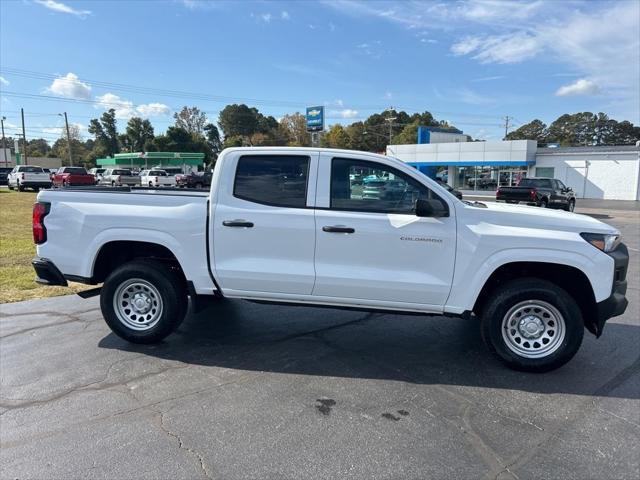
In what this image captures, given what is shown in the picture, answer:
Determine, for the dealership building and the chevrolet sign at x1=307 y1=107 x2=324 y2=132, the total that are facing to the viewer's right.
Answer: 0

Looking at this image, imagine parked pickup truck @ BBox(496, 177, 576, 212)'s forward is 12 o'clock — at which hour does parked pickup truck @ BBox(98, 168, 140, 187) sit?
parked pickup truck @ BBox(98, 168, 140, 187) is roughly at 8 o'clock from parked pickup truck @ BBox(496, 177, 576, 212).

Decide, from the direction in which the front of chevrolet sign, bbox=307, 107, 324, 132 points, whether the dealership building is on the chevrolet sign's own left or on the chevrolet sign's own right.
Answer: on the chevrolet sign's own left

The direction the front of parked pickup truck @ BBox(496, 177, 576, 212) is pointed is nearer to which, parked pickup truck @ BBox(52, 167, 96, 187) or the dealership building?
the dealership building

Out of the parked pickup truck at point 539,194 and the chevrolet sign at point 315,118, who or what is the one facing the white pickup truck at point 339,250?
the chevrolet sign

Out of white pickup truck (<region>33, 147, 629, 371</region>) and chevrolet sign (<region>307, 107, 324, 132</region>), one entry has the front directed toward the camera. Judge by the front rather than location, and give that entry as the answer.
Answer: the chevrolet sign

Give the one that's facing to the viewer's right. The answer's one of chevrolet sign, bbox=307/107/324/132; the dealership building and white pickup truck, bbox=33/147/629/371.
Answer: the white pickup truck

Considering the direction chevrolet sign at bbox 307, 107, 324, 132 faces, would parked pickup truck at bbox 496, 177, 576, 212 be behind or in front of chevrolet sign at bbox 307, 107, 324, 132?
in front

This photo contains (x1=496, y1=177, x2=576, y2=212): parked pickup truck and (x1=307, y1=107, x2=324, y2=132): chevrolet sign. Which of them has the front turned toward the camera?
the chevrolet sign

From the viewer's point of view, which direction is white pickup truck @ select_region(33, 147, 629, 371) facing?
to the viewer's right

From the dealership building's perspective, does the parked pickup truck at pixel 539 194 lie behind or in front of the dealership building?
in front

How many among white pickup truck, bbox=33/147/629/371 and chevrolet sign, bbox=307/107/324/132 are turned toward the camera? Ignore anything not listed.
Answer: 1

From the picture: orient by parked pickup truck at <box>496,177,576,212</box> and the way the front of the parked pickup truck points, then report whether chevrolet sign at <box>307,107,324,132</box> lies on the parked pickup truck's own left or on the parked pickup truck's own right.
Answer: on the parked pickup truck's own left

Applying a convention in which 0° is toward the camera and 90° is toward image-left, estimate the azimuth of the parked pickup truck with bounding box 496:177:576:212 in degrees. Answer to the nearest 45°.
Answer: approximately 225°

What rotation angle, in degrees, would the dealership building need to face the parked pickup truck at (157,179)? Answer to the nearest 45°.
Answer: approximately 45° to its right

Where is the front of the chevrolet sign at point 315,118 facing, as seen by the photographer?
facing the viewer

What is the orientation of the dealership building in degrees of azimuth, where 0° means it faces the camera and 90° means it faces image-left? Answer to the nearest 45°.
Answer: approximately 45°

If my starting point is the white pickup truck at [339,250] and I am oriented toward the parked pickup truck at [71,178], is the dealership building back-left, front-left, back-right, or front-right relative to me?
front-right

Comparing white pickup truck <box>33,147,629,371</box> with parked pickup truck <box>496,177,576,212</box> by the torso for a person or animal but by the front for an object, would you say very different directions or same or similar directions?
same or similar directions
